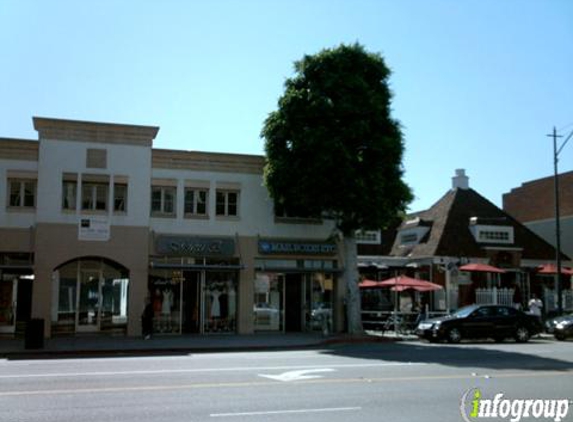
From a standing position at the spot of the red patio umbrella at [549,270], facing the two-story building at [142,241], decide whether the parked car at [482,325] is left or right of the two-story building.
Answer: left

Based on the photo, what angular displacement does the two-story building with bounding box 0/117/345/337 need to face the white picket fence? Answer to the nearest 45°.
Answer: approximately 90° to its left

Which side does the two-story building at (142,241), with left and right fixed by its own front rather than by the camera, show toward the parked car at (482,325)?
left

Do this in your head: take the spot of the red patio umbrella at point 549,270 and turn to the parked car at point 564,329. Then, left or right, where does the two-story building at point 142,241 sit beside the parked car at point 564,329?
right

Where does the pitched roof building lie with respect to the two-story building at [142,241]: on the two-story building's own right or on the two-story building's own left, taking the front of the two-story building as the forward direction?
on the two-story building's own left

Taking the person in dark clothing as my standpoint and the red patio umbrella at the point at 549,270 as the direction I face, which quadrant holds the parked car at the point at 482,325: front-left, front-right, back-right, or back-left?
front-right

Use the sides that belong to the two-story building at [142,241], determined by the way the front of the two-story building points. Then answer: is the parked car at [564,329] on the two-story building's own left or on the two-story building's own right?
on the two-story building's own left

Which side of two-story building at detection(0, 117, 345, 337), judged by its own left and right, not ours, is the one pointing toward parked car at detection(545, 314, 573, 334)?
left

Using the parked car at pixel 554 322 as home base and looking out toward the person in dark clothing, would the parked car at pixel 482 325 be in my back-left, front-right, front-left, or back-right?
front-left

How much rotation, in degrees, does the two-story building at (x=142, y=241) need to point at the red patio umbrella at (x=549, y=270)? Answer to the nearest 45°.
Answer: approximately 90° to its left

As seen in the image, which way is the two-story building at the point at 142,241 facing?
toward the camera
